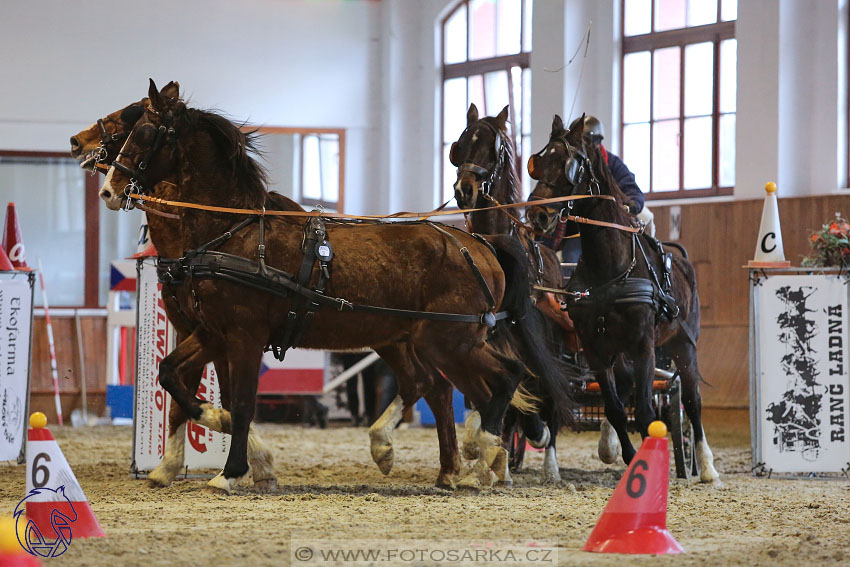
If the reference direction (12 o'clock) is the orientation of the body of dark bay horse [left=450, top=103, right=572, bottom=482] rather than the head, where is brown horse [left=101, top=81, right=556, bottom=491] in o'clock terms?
The brown horse is roughly at 12 o'clock from the dark bay horse.

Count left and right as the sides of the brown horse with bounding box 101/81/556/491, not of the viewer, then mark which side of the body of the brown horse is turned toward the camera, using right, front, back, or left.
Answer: left

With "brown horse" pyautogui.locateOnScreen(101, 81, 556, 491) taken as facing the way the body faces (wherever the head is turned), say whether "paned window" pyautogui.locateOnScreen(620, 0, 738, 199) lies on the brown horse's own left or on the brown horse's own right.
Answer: on the brown horse's own right

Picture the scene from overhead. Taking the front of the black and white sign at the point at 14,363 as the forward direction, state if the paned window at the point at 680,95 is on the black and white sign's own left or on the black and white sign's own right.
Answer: on the black and white sign's own left

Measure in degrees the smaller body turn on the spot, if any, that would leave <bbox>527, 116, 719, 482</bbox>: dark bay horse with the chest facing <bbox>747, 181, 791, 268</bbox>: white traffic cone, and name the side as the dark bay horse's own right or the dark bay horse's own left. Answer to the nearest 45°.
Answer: approximately 180°

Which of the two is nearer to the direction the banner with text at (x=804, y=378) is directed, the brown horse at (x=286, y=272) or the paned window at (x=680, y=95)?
the brown horse

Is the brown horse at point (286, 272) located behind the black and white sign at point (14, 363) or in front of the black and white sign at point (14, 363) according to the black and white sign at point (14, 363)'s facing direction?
in front

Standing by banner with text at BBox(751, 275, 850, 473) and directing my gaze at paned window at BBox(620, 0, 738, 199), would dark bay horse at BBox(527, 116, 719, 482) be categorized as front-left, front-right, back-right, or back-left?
back-left

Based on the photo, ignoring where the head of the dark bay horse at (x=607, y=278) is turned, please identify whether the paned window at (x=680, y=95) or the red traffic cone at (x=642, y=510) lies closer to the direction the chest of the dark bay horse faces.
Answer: the red traffic cone

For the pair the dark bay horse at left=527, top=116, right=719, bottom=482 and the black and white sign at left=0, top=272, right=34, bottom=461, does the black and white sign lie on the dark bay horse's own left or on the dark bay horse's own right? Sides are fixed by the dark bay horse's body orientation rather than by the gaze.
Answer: on the dark bay horse's own right

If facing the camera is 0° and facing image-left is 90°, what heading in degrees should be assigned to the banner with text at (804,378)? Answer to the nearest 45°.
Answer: approximately 0°

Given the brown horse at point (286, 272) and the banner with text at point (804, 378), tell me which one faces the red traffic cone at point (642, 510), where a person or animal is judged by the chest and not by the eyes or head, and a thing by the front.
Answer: the banner with text

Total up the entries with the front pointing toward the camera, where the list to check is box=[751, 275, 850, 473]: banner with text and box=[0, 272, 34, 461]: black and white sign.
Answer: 2
